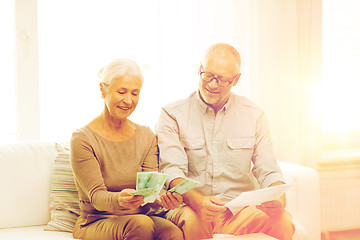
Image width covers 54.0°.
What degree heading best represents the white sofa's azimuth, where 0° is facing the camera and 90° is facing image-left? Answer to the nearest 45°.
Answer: approximately 0°

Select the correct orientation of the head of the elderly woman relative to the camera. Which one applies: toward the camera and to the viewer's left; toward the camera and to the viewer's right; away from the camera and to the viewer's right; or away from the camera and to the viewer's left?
toward the camera and to the viewer's right

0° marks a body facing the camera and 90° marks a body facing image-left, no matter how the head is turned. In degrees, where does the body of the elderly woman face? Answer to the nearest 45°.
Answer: approximately 315°

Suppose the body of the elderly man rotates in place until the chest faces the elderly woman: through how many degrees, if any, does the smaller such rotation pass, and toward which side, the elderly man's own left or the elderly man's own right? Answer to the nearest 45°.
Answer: approximately 45° to the elderly man's own right
